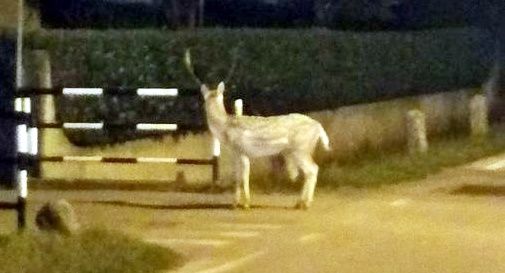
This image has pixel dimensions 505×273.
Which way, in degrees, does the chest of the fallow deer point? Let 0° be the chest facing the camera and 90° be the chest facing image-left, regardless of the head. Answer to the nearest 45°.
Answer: approximately 90°

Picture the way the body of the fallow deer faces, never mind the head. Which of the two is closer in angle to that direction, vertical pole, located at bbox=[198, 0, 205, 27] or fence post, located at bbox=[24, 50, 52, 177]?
the fence post

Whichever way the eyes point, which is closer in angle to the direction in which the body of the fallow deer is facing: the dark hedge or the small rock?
the small rock

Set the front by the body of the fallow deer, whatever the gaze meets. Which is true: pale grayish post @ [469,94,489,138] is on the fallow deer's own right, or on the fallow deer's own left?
on the fallow deer's own right

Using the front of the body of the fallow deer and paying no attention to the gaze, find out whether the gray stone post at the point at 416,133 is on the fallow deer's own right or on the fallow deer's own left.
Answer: on the fallow deer's own right

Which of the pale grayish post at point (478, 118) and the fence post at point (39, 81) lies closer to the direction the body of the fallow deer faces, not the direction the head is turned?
the fence post

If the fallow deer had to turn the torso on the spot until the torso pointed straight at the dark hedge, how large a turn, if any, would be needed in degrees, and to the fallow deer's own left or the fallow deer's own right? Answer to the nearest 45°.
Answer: approximately 90° to the fallow deer's own right

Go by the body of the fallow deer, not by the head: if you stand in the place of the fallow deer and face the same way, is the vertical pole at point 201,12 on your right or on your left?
on your right
